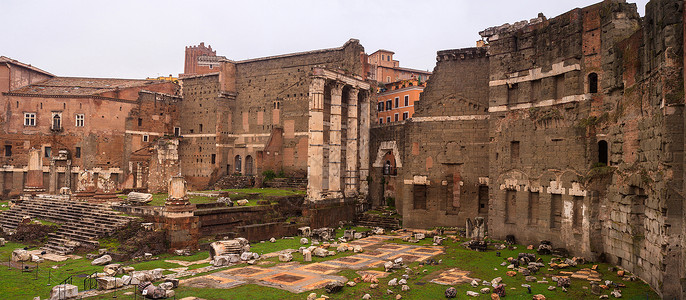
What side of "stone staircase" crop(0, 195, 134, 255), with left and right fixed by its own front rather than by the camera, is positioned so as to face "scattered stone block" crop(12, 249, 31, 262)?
front

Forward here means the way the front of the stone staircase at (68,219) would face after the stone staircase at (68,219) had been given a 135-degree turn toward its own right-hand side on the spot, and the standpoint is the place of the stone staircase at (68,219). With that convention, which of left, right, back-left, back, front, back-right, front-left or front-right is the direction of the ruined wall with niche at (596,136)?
back

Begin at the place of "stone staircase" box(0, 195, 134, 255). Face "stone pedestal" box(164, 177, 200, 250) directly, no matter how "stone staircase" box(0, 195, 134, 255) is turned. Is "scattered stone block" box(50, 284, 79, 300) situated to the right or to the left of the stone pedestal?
right

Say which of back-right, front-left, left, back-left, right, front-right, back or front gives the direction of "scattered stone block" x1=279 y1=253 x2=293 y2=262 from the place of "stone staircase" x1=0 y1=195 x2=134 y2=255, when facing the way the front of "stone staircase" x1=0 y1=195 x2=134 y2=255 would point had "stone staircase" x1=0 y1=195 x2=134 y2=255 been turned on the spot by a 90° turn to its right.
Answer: back-left

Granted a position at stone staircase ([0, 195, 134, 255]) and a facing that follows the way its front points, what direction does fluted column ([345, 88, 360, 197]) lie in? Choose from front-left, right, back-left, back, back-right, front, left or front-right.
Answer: left

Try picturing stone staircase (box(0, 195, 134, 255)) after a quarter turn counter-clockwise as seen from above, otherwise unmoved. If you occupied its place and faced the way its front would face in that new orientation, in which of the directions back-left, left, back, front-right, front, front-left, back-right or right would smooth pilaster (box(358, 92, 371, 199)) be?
front

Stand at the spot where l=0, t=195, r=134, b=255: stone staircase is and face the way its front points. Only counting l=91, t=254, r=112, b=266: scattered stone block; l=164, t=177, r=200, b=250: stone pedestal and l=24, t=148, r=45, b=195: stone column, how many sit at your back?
1

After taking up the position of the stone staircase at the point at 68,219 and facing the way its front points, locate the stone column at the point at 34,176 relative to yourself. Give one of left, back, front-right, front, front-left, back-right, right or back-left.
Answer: back

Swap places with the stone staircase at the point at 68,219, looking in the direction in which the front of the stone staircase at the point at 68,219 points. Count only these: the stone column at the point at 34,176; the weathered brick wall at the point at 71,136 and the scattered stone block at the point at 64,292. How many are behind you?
2

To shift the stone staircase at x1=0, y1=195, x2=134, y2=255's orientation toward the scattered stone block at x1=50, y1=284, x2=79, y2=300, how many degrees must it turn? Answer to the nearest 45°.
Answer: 0° — it already faces it

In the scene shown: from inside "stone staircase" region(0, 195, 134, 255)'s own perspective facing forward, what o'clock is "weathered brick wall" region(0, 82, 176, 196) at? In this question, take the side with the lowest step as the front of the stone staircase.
The weathered brick wall is roughly at 6 o'clock from the stone staircase.

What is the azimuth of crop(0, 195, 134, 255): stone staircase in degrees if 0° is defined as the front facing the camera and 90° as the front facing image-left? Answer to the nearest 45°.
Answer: approximately 0°
